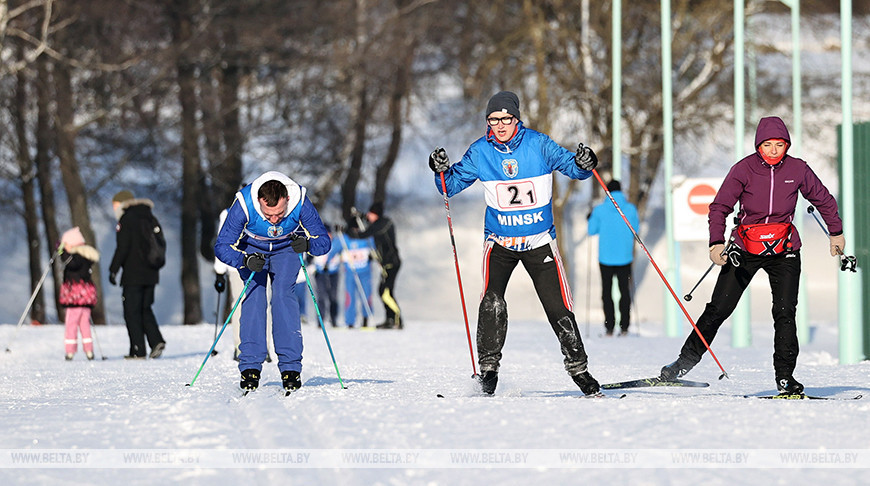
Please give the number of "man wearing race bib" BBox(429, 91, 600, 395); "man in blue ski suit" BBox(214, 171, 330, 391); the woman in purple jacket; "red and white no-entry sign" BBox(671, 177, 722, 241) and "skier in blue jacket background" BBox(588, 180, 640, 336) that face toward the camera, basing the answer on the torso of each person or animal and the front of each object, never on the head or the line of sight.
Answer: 4

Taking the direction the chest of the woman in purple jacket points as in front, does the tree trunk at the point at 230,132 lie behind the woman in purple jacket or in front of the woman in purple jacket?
behind

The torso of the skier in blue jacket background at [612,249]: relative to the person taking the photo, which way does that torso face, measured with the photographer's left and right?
facing away from the viewer

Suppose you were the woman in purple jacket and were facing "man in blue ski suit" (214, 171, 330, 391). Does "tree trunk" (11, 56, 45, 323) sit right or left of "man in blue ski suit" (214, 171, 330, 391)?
right

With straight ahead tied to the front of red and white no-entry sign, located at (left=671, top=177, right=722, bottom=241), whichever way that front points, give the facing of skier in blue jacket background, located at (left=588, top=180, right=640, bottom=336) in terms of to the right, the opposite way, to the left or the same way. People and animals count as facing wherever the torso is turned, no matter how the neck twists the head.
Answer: the opposite way

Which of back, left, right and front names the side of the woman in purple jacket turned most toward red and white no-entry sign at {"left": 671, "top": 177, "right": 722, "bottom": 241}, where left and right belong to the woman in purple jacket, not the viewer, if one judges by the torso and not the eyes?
back

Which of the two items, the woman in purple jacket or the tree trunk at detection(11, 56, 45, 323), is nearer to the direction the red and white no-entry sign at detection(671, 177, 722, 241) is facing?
the woman in purple jacket

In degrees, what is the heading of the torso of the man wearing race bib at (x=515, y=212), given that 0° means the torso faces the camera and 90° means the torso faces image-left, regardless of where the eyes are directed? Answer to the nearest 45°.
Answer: approximately 0°
